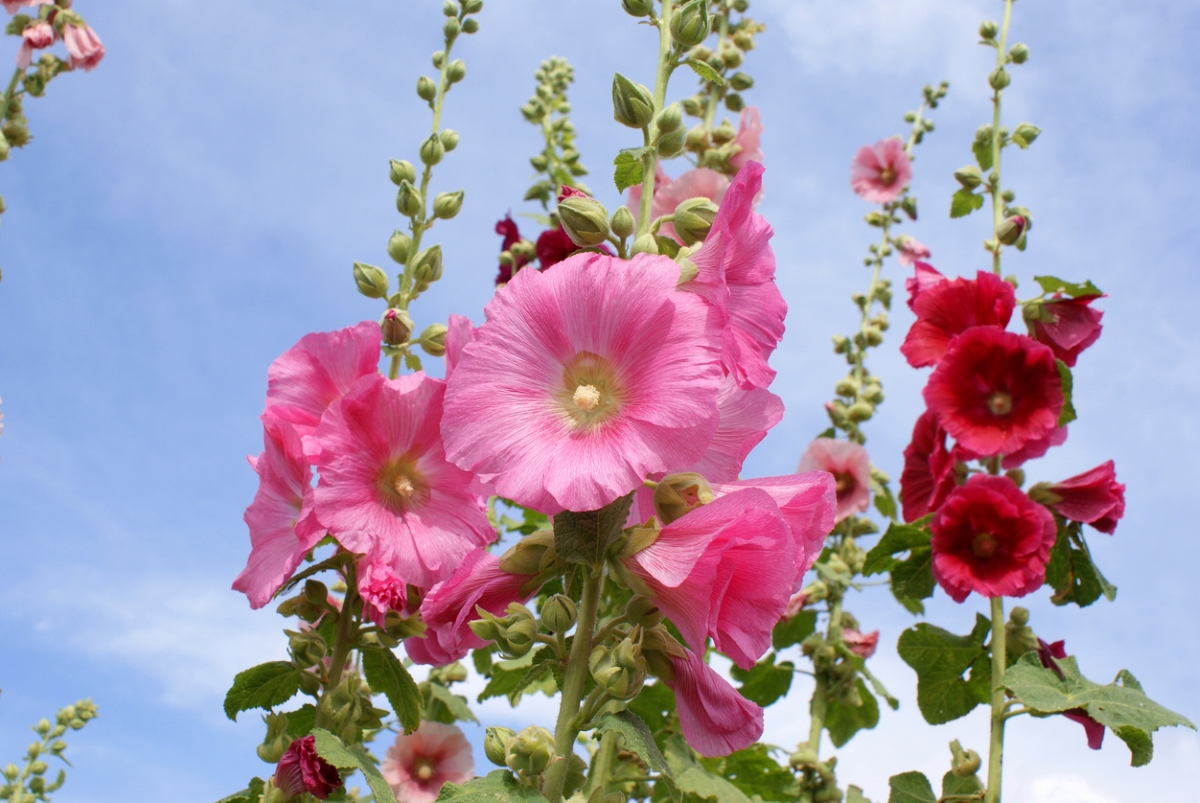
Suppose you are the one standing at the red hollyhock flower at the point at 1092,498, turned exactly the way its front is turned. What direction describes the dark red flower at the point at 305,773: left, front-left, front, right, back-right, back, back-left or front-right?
back-right

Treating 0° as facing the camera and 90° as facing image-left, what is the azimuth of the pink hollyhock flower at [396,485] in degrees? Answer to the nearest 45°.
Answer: approximately 0°

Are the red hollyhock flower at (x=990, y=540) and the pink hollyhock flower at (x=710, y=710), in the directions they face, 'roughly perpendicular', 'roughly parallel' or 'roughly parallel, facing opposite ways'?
roughly perpendicular

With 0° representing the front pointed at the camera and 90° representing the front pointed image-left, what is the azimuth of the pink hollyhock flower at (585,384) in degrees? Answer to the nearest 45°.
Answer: approximately 0°

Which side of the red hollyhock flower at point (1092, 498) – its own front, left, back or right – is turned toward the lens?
right

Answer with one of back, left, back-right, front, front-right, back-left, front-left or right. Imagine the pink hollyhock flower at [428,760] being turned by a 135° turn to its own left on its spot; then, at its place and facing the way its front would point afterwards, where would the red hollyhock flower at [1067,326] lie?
right

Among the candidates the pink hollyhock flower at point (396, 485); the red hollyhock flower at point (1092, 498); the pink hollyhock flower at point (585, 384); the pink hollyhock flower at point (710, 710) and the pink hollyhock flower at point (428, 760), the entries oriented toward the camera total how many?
3
